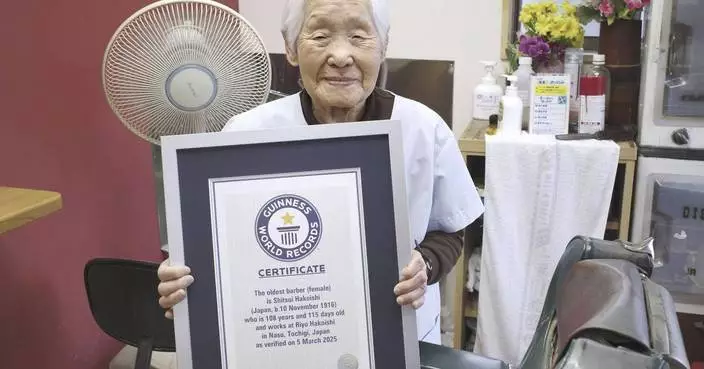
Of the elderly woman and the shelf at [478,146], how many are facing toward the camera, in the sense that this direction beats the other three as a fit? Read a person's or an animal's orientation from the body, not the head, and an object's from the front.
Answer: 2

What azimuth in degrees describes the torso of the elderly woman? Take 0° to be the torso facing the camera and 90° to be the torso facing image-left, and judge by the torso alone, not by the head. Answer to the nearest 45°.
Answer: approximately 0°

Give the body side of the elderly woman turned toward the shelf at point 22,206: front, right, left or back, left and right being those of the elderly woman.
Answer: right

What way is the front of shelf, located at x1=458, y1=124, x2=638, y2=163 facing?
toward the camera

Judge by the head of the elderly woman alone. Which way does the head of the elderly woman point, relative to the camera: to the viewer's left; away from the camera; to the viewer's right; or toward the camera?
toward the camera
